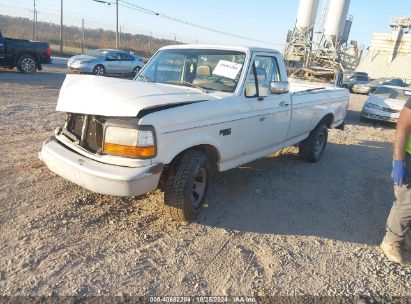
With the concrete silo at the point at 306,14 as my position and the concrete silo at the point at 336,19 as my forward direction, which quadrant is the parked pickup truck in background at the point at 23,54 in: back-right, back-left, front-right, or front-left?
back-right

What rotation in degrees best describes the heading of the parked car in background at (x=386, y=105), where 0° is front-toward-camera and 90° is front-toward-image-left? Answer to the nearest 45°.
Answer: approximately 45°

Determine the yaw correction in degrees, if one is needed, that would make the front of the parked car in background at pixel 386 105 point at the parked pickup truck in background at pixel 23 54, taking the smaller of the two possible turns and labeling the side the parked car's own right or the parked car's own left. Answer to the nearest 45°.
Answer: approximately 45° to the parked car's own right

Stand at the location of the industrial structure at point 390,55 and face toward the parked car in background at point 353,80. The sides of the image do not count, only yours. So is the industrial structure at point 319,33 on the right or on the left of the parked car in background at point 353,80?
right

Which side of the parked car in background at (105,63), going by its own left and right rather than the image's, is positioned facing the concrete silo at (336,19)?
back

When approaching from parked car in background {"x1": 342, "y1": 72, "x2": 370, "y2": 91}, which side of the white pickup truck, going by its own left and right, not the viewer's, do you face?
back
